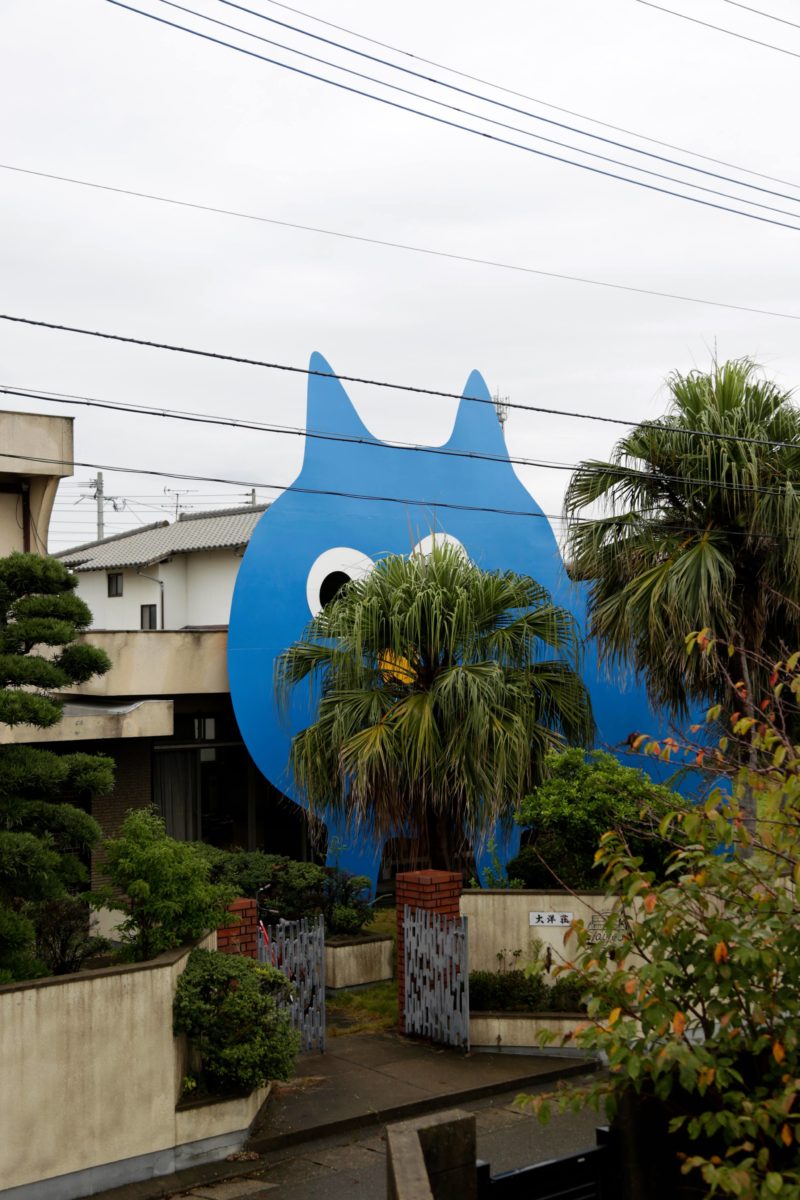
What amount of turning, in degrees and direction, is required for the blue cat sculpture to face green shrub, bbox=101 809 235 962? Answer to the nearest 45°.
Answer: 0° — it already faces it

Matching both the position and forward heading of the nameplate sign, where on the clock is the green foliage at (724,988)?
The green foliage is roughly at 12 o'clock from the nameplate sign.

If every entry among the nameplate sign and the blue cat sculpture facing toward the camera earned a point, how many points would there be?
2

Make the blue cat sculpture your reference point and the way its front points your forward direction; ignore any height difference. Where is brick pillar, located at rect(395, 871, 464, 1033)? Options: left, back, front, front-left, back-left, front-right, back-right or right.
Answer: front

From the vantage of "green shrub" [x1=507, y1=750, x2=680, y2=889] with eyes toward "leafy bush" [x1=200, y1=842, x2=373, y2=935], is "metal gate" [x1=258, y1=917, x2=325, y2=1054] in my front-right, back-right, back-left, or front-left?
front-left

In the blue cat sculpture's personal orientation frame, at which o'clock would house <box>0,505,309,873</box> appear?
The house is roughly at 4 o'clock from the blue cat sculpture.

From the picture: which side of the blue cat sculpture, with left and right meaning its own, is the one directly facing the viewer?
front

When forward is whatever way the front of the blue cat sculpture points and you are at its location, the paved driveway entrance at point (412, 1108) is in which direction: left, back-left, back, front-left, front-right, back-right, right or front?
front
